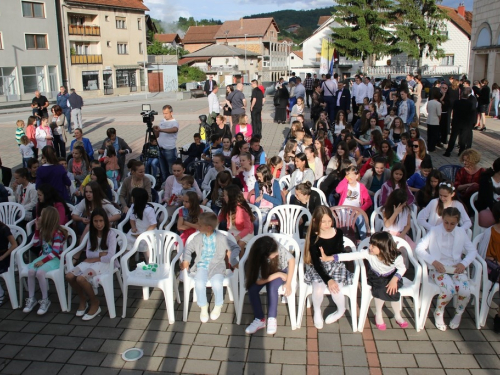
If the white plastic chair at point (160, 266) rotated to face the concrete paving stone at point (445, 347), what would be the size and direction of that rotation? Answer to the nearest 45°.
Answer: approximately 90° to its left

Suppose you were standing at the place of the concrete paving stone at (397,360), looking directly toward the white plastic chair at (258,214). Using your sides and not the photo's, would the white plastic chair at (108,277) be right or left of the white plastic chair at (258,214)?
left

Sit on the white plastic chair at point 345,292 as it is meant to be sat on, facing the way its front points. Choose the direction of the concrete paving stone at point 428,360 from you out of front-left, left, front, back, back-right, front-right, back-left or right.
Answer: front-left

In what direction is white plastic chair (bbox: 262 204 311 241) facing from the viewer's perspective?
toward the camera

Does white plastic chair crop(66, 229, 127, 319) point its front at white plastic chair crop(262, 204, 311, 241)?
no

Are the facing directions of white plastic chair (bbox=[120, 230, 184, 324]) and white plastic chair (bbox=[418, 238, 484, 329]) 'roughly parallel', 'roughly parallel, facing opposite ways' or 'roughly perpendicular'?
roughly parallel

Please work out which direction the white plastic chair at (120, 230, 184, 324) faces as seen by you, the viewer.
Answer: facing the viewer and to the left of the viewer

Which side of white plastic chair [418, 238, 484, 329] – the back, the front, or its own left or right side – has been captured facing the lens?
front

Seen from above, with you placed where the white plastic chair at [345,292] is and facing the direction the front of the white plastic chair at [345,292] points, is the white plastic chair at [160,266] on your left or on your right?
on your right

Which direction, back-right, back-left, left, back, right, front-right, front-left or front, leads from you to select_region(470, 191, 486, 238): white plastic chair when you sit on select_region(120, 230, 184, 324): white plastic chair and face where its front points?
back-left

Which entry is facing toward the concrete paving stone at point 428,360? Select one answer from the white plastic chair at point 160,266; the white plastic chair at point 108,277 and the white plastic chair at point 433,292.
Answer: the white plastic chair at point 433,292

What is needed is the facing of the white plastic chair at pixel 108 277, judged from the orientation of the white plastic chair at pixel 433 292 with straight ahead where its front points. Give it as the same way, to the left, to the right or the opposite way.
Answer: the same way

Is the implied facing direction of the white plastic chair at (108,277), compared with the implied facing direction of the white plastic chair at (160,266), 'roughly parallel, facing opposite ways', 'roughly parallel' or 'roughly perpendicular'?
roughly parallel

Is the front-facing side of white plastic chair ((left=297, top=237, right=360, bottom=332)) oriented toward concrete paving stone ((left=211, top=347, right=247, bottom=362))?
no

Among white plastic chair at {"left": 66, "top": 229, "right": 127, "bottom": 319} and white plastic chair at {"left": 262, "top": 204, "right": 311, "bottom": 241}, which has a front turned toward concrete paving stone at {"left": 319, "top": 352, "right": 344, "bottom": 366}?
white plastic chair at {"left": 262, "top": 204, "right": 311, "bottom": 241}

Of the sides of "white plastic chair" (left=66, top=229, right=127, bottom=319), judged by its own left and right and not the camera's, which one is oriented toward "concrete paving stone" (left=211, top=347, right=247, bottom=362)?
left

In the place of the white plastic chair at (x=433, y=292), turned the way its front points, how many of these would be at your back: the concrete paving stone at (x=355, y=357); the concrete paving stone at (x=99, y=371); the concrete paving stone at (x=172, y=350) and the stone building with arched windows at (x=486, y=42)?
1

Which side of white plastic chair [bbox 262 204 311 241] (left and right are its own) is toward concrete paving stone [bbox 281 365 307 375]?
front
